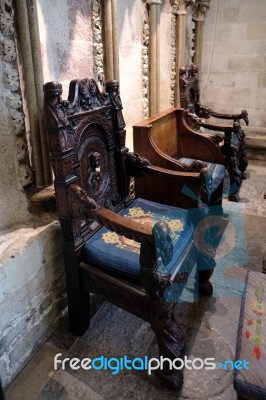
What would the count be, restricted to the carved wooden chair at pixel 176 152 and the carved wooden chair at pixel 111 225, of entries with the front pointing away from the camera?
0

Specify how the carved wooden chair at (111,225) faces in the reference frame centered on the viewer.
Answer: facing the viewer and to the right of the viewer

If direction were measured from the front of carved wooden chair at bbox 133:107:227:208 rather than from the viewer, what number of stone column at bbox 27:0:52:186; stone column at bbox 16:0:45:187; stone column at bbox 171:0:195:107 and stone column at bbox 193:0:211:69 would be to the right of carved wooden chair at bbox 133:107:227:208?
2

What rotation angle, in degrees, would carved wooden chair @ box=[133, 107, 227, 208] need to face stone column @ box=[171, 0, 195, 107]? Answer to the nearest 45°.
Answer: approximately 135° to its left

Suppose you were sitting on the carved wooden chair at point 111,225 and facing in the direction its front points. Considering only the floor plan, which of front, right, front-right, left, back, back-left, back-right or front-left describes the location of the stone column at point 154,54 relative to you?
back-left

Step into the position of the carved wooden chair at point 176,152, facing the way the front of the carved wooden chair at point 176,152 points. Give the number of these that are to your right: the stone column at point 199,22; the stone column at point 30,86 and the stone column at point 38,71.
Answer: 2

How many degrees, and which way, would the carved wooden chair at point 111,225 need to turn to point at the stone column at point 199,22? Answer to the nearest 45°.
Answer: approximately 135° to its left

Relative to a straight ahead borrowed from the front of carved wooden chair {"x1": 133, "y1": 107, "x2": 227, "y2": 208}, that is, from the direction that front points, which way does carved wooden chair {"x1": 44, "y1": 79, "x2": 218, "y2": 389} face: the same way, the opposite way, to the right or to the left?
the same way

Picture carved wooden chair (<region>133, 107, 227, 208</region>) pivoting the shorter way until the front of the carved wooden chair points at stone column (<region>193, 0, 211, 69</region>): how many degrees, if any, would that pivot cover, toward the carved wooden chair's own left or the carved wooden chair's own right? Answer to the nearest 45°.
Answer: approximately 135° to the carved wooden chair's own left
